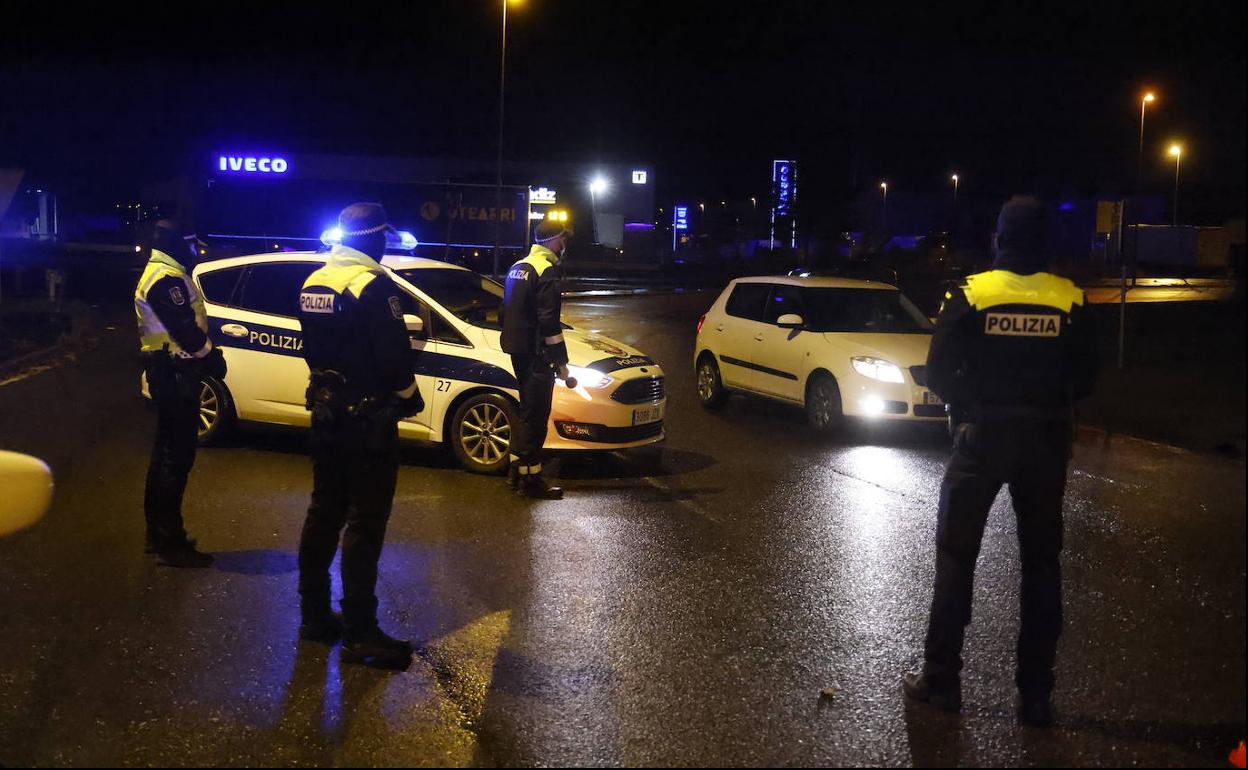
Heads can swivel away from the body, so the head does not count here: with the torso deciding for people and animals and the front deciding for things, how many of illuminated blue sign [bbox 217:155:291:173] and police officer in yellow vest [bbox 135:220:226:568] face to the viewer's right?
1

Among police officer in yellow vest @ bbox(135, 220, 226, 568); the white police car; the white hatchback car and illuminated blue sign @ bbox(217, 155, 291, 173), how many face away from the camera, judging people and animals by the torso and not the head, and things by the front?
0

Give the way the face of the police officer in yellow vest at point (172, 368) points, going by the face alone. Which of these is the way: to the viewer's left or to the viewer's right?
to the viewer's right

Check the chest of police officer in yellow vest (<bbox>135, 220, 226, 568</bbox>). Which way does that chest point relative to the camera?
to the viewer's right

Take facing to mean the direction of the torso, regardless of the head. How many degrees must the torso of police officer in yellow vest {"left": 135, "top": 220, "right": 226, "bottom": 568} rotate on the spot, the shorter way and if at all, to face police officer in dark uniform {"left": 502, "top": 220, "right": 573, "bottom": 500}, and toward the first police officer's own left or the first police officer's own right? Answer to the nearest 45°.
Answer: approximately 45° to the first police officer's own left

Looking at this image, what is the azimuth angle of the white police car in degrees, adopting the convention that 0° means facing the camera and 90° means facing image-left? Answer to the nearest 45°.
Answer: approximately 315°

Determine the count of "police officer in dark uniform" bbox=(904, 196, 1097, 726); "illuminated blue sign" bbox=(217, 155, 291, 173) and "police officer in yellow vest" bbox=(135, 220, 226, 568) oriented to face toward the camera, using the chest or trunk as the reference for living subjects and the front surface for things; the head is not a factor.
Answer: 1

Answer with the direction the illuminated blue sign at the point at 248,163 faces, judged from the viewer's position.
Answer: facing the viewer

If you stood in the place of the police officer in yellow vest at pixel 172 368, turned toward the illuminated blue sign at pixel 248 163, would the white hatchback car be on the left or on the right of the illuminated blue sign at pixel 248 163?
right

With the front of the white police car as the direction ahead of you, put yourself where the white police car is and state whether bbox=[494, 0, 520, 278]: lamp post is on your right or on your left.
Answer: on your left

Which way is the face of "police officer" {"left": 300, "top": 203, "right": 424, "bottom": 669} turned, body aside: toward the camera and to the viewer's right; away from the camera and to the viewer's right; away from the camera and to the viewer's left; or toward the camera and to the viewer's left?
away from the camera and to the viewer's right

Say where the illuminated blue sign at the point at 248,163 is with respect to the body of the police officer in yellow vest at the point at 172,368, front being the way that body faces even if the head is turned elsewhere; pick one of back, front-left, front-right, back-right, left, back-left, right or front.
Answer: left

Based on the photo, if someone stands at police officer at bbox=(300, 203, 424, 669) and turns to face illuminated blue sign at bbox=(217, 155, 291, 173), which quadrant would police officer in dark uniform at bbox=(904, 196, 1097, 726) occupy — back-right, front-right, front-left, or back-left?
back-right

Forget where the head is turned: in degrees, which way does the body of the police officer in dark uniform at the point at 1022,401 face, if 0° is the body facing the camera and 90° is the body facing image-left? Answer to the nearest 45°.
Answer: approximately 180°

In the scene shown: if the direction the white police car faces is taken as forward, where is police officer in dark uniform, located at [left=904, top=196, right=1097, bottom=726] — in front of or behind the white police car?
in front

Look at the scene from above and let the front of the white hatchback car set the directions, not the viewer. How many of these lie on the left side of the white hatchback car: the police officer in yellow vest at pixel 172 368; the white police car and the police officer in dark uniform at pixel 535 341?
0

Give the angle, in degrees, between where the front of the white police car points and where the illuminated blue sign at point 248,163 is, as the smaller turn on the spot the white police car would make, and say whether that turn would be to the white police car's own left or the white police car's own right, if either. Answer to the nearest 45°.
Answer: approximately 135° to the white police car's own left

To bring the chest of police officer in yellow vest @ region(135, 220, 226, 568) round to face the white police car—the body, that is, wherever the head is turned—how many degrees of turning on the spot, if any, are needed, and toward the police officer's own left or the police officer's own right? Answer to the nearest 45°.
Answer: approximately 45° to the police officer's own left

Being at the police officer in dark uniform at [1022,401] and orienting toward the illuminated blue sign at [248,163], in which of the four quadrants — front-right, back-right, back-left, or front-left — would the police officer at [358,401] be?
front-left
